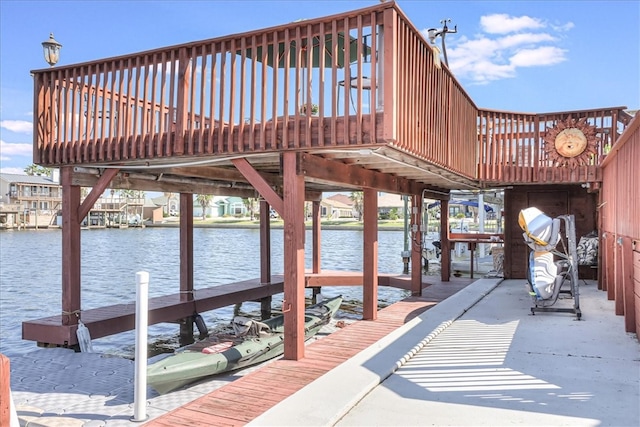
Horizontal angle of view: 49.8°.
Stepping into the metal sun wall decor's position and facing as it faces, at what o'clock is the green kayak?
The green kayak is roughly at 1 o'clock from the metal sun wall decor.

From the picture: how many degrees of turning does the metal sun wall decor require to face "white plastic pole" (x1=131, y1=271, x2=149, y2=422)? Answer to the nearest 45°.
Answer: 0° — it already faces it

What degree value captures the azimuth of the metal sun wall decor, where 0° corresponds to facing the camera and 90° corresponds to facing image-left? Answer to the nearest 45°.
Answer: approximately 0°

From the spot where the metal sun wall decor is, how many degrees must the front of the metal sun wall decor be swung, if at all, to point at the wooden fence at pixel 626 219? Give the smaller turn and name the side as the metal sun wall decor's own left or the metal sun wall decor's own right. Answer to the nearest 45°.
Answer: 0° — it already faces it

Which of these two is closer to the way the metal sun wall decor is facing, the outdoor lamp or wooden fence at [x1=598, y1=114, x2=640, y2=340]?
the wooden fence
